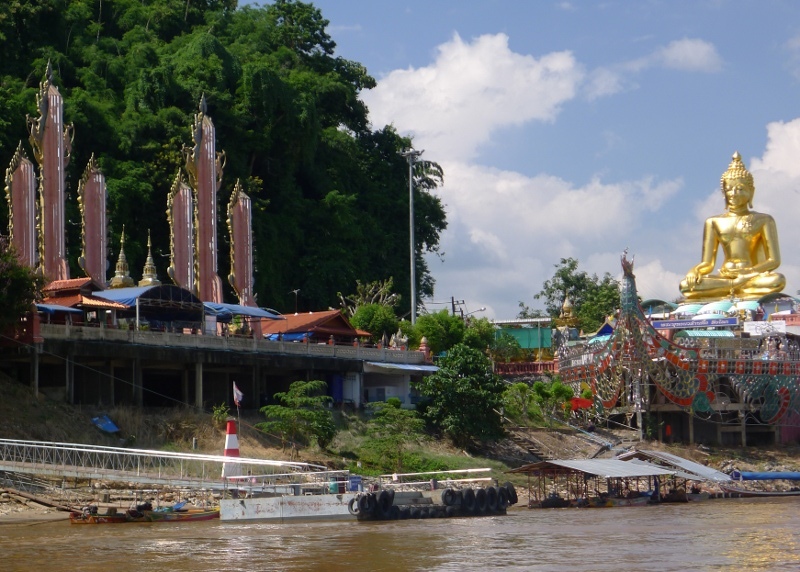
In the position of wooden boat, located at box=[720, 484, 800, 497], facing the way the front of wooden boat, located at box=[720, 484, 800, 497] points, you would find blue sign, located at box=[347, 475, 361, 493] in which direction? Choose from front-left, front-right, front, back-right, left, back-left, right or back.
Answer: front-left

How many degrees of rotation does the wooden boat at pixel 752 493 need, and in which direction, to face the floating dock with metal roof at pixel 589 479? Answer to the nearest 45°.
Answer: approximately 45° to its left

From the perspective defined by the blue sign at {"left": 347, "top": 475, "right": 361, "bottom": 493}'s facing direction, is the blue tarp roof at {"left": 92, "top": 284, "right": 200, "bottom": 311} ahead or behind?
behind

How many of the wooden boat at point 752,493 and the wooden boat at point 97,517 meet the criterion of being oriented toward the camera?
0

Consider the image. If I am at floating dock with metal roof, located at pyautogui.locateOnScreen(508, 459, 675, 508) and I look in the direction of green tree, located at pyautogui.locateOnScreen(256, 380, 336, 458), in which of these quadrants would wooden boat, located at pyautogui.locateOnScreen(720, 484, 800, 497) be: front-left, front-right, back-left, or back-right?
back-right

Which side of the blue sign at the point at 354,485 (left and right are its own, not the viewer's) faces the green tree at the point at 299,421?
back

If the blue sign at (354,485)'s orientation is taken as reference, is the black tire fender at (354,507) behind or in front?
in front

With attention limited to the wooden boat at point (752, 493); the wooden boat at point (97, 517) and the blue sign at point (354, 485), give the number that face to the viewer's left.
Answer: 2

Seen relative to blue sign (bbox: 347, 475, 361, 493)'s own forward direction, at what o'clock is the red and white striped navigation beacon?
The red and white striped navigation beacon is roughly at 4 o'clock from the blue sign.

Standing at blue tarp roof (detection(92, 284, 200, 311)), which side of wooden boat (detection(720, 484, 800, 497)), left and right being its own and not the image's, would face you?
front

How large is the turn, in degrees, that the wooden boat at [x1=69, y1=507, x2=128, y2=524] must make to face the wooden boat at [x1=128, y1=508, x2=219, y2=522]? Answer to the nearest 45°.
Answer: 0° — it already faces it

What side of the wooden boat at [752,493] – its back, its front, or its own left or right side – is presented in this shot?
left

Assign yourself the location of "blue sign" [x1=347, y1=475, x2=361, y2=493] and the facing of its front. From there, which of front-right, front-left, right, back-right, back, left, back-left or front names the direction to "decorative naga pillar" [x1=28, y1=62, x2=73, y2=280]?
back-right

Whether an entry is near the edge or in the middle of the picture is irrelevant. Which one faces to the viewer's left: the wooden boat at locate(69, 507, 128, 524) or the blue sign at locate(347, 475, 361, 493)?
the wooden boat

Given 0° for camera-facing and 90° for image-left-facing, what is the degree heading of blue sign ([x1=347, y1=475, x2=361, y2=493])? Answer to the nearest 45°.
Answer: approximately 0°

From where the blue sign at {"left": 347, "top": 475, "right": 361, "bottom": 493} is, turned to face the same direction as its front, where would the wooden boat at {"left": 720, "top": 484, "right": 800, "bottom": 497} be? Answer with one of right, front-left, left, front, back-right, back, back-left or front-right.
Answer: back-left
